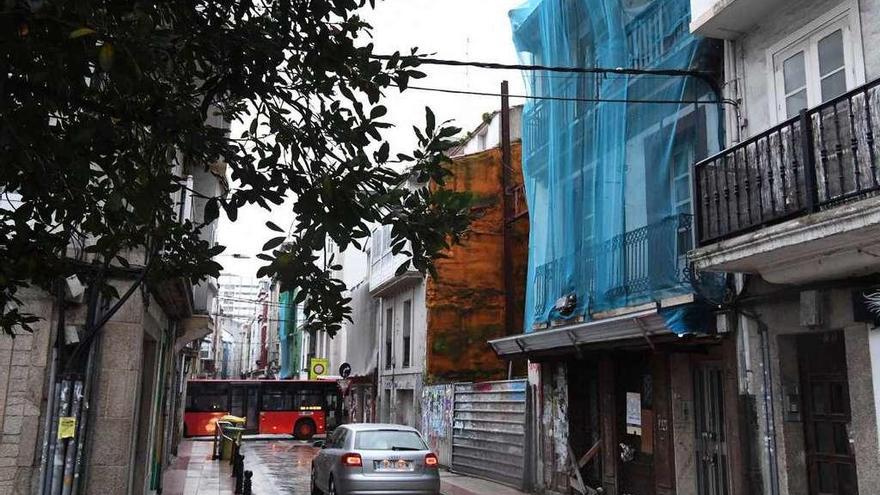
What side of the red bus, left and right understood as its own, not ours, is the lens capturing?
right

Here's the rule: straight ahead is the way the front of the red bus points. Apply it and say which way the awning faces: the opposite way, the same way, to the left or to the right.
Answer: the opposite way

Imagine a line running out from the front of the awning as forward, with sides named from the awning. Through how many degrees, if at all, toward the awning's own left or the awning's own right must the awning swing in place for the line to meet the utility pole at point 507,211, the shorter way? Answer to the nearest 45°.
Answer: approximately 135° to the awning's own right

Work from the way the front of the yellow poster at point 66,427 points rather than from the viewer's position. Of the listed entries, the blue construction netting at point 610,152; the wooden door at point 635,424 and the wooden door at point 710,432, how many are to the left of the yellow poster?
3

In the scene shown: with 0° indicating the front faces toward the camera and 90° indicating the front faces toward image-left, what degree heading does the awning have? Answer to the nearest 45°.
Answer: approximately 45°

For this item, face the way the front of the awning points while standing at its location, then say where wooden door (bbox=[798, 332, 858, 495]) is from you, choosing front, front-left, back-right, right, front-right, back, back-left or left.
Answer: left

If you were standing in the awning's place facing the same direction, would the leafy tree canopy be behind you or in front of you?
in front

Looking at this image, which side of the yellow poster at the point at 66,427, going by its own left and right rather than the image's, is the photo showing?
front

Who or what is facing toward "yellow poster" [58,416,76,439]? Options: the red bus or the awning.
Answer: the awning
